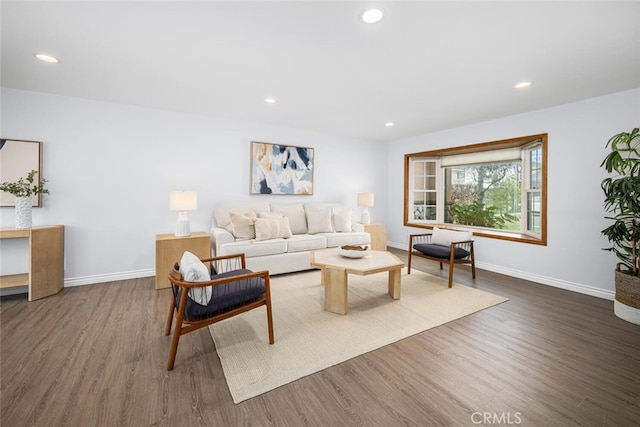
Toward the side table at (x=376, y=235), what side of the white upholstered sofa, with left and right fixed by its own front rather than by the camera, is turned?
left

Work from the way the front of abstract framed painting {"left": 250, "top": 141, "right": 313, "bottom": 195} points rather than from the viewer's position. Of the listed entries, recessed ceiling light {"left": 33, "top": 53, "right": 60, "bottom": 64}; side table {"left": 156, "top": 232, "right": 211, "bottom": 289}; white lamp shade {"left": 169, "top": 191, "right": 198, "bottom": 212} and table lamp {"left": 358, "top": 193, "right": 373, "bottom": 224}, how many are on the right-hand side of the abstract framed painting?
3

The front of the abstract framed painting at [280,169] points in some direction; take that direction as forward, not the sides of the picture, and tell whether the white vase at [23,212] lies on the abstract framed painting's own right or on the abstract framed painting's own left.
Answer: on the abstract framed painting's own right

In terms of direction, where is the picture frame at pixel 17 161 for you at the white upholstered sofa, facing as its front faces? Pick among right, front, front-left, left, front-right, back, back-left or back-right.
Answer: back-right

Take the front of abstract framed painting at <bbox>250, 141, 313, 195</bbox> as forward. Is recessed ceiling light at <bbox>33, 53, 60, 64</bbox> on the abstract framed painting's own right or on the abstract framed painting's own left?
on the abstract framed painting's own right

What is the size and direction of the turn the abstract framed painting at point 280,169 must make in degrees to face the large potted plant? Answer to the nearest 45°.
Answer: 0° — it already faces it

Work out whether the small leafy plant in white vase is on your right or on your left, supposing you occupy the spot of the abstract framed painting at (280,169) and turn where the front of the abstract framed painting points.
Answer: on your right

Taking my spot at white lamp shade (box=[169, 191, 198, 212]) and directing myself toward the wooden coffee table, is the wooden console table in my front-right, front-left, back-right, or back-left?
back-right

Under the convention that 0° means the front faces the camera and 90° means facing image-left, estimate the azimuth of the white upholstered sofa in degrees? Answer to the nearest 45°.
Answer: approximately 315°
